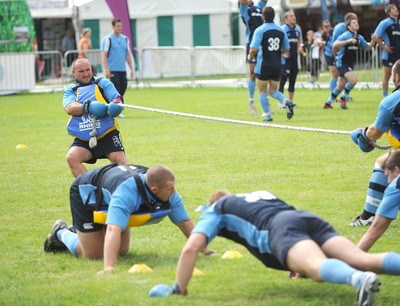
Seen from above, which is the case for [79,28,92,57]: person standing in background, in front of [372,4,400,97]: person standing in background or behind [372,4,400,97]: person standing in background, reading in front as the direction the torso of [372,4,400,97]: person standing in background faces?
behind

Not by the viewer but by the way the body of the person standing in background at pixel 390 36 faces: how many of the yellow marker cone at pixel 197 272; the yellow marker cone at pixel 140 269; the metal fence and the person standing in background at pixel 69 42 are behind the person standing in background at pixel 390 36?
2

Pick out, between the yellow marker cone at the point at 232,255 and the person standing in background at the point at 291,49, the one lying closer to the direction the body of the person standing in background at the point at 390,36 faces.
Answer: the yellow marker cone

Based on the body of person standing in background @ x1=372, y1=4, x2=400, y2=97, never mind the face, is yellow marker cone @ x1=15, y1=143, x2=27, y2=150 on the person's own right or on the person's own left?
on the person's own right

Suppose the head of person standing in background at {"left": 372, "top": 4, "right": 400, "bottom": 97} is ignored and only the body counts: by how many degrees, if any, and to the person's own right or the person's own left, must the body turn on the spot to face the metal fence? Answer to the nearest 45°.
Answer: approximately 180°

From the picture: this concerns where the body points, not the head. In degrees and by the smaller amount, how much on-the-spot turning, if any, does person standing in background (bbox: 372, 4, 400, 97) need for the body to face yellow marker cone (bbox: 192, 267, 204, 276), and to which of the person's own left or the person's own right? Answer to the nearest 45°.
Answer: approximately 45° to the person's own right

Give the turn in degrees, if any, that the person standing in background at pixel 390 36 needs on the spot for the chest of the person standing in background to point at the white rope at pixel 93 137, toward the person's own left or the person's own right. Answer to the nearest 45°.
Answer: approximately 45° to the person's own right

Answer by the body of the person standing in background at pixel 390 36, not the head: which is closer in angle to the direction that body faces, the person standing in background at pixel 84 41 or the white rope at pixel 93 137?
the white rope

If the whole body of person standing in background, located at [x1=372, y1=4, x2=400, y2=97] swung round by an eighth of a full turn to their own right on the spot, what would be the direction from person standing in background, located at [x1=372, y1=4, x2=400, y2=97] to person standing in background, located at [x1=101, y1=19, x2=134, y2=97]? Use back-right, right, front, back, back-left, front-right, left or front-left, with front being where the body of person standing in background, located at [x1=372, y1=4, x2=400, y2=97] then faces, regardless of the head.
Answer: right

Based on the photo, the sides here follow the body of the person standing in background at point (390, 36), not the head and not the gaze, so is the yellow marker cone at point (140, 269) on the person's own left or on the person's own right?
on the person's own right

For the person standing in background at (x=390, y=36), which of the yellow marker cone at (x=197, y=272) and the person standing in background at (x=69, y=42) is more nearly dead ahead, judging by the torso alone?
the yellow marker cone

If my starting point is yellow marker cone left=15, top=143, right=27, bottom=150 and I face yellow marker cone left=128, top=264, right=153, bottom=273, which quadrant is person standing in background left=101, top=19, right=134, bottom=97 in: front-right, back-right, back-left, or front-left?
back-left

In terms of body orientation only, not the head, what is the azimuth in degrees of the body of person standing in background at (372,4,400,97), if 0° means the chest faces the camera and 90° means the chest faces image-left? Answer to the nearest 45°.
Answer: approximately 315°

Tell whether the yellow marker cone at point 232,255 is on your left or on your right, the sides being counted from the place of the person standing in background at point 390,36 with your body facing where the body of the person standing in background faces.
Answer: on your right
